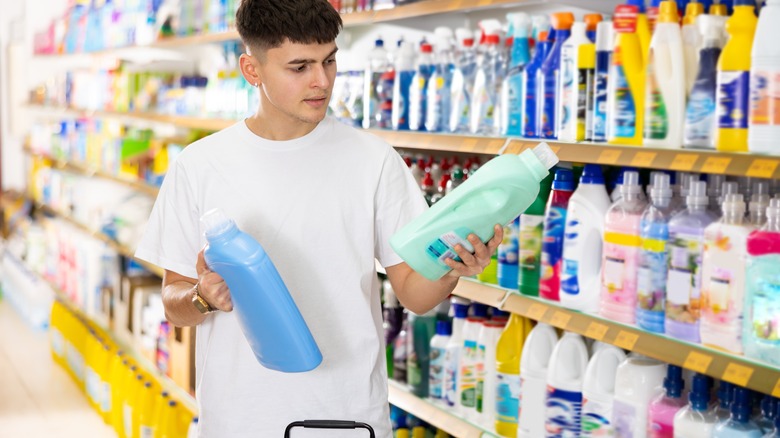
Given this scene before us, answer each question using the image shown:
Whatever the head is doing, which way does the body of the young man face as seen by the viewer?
toward the camera

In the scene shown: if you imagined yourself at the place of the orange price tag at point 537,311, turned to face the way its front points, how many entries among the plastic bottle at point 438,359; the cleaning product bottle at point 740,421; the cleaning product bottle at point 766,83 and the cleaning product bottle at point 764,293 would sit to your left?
3

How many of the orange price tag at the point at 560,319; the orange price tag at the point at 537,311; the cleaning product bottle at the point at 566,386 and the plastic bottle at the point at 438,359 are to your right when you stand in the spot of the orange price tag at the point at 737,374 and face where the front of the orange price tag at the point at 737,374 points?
4

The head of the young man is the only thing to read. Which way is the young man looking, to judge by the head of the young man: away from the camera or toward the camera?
toward the camera

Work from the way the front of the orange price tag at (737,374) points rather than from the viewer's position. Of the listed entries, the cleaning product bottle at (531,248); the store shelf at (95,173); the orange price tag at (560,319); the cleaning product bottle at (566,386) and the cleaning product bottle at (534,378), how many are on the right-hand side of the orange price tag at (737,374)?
5

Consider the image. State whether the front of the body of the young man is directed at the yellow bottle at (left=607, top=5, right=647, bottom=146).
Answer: no

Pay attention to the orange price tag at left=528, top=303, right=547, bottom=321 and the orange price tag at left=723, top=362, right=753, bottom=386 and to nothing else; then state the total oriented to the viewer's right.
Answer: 0

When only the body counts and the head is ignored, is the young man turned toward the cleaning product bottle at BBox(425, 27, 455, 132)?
no

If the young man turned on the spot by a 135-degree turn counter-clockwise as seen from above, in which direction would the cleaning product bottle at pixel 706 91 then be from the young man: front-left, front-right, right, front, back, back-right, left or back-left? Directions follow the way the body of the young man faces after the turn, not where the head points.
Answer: front-right

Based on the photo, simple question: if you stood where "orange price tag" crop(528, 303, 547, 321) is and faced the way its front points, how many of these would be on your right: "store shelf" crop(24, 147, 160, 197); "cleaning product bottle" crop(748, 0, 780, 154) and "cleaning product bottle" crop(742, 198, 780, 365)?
1

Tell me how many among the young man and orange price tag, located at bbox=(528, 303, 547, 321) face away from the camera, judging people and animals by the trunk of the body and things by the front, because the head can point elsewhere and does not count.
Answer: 0

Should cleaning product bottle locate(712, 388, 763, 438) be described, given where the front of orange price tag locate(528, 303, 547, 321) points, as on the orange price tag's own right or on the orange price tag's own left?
on the orange price tag's own left

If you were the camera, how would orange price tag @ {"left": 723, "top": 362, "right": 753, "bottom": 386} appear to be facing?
facing the viewer and to the left of the viewer

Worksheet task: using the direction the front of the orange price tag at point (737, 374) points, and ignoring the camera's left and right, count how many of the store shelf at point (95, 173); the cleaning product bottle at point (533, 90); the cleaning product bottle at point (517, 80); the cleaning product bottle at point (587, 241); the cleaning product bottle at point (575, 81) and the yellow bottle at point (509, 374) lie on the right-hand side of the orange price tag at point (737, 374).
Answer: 6

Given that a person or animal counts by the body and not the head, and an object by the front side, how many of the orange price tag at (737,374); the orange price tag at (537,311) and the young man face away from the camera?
0

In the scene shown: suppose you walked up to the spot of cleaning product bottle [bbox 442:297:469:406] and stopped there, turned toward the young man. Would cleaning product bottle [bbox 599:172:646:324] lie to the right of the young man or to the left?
left
